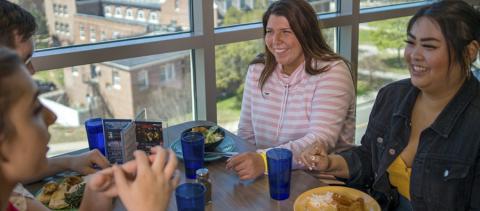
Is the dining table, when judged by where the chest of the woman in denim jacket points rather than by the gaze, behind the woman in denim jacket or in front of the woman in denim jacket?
in front

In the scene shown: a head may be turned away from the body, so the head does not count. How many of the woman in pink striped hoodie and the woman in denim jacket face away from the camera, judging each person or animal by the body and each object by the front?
0

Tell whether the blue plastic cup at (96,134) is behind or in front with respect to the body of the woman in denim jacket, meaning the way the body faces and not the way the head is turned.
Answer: in front

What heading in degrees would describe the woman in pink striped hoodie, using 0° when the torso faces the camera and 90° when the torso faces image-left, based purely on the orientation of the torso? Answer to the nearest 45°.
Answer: approximately 45°

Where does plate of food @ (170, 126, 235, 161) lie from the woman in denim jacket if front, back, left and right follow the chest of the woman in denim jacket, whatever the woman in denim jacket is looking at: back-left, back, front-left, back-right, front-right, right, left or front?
front-right

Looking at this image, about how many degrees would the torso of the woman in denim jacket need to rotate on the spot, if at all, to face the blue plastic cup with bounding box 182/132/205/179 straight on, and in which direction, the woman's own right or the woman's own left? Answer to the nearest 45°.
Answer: approximately 45° to the woman's own right
